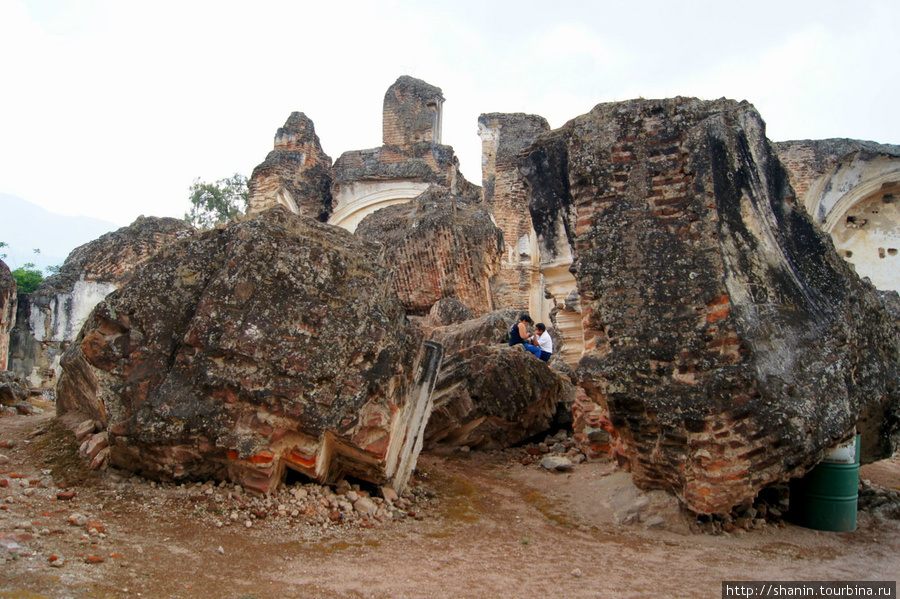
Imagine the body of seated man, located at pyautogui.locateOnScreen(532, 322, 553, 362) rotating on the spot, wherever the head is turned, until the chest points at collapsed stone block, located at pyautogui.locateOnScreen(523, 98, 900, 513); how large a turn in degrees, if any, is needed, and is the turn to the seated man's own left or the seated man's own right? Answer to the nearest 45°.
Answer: approximately 90° to the seated man's own left

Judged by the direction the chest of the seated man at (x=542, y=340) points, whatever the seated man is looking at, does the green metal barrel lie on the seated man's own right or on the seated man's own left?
on the seated man's own left
